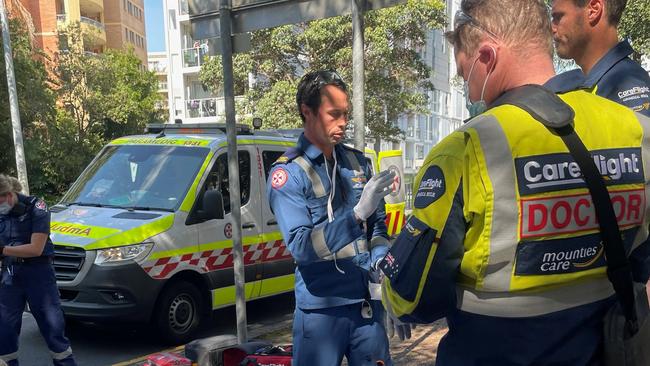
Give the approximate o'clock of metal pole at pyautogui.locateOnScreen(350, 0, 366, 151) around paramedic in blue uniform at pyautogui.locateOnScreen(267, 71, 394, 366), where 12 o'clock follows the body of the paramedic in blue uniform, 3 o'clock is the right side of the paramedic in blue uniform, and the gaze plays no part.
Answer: The metal pole is roughly at 8 o'clock from the paramedic in blue uniform.

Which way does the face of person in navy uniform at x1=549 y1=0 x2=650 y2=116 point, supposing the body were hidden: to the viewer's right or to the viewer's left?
to the viewer's left

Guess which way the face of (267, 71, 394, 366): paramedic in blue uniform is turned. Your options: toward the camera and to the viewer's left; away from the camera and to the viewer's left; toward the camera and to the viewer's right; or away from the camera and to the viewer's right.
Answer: toward the camera and to the viewer's right

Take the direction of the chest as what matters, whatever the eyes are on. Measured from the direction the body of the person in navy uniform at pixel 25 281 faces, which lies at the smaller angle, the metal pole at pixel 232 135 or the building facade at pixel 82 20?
the metal pole

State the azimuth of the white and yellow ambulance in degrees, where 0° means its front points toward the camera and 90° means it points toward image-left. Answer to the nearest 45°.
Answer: approximately 45°

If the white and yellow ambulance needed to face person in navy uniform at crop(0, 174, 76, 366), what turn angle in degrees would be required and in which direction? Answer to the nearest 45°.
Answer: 0° — it already faces them

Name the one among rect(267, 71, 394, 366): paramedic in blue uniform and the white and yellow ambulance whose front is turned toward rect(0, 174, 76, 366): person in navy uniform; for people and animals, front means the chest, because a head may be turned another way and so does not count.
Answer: the white and yellow ambulance

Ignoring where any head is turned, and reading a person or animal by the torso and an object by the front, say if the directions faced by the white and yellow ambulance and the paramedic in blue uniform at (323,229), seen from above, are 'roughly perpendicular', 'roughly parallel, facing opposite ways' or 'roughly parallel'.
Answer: roughly perpendicular

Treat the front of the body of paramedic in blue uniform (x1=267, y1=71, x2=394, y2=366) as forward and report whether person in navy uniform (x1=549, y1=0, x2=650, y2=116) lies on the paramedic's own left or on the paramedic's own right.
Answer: on the paramedic's own left
